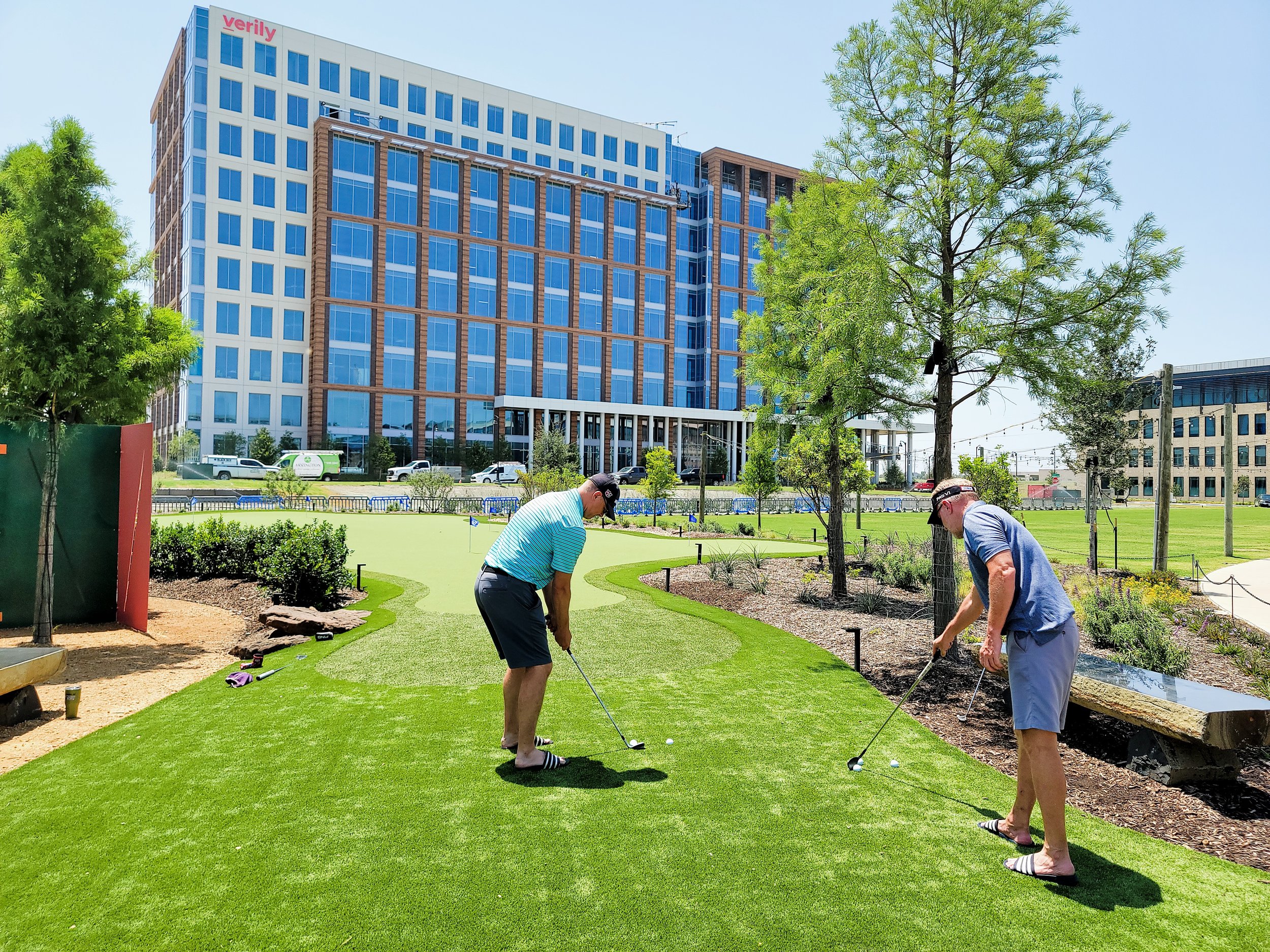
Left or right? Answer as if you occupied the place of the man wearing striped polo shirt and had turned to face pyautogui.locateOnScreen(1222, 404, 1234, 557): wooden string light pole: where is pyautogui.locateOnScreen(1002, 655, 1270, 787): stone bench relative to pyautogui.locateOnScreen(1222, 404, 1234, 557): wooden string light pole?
right

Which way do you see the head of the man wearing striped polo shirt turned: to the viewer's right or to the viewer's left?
to the viewer's right

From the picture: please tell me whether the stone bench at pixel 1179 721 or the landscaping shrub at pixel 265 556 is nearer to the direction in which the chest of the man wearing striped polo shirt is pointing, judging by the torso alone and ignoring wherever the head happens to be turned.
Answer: the stone bench

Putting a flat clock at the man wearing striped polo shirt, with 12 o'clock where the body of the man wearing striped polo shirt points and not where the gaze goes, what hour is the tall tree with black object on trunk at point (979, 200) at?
The tall tree with black object on trunk is roughly at 11 o'clock from the man wearing striped polo shirt.

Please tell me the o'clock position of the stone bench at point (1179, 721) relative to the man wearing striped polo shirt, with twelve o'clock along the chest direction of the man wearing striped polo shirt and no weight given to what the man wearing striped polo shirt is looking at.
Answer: The stone bench is roughly at 12 o'clock from the man wearing striped polo shirt.

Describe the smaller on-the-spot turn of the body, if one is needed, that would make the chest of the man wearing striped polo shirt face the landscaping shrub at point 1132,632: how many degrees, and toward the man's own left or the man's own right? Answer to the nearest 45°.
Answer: approximately 45° to the man's own left

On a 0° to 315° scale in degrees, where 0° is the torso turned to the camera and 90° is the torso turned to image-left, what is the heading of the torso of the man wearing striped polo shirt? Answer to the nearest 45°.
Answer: approximately 270°

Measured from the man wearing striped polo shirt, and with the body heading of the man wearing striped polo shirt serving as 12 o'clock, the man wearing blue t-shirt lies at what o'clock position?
The man wearing blue t-shirt is roughly at 1 o'clock from the man wearing striped polo shirt.
